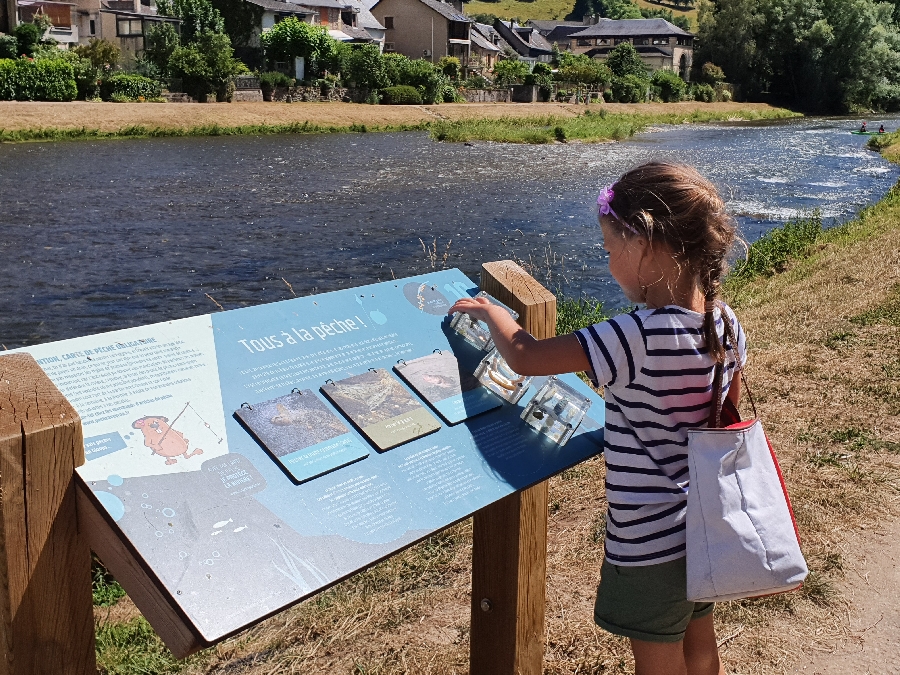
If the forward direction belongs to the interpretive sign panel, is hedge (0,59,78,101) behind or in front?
behind

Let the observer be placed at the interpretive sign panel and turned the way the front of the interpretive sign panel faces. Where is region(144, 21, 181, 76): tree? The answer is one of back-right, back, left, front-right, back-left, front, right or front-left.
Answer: back-left

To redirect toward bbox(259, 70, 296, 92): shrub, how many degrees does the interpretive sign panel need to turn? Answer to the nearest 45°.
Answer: approximately 135° to its left

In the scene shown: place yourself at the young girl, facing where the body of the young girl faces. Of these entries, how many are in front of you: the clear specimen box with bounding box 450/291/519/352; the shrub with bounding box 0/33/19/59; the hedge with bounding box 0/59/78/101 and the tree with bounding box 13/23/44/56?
4

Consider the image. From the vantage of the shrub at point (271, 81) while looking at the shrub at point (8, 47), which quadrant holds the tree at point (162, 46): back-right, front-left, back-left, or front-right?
front-right

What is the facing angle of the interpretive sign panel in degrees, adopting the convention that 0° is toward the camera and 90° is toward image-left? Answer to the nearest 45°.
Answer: approximately 315°

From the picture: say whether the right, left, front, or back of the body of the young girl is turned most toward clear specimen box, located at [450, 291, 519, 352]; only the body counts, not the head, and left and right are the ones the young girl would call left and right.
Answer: front

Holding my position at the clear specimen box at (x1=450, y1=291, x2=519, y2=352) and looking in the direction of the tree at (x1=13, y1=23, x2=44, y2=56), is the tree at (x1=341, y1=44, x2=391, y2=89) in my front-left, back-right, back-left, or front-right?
front-right

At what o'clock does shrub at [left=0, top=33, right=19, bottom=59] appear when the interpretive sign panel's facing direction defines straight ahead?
The shrub is roughly at 7 o'clock from the interpretive sign panel.

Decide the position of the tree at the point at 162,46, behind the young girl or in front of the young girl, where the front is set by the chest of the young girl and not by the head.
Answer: in front

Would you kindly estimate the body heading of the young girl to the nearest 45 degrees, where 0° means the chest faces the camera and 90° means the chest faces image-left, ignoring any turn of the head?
approximately 135°

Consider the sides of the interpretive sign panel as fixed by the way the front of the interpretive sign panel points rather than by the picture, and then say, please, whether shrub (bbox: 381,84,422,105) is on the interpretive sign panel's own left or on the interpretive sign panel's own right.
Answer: on the interpretive sign panel's own left

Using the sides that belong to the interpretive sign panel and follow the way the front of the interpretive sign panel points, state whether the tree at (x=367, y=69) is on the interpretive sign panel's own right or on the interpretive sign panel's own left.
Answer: on the interpretive sign panel's own left

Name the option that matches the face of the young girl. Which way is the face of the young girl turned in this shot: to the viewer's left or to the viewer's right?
to the viewer's left

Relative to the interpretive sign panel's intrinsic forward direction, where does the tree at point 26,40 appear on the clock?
The tree is roughly at 7 o'clock from the interpretive sign panel.

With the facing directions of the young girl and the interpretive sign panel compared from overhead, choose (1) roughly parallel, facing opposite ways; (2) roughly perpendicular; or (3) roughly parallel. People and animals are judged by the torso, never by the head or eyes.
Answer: roughly parallel, facing opposite ways
